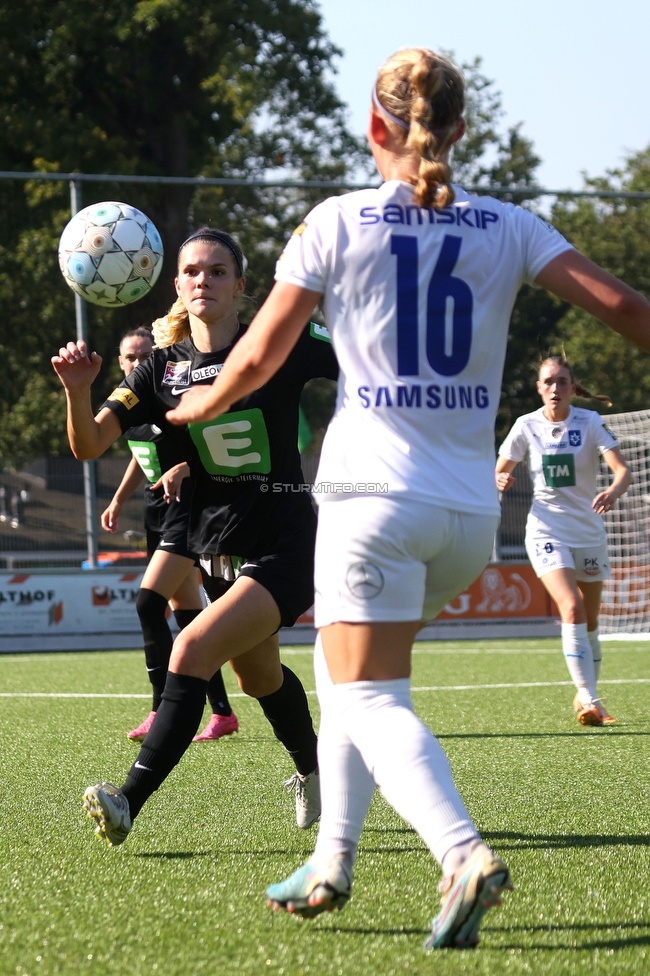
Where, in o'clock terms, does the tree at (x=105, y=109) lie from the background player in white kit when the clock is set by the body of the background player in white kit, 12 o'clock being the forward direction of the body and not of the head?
The tree is roughly at 5 o'clock from the background player in white kit.

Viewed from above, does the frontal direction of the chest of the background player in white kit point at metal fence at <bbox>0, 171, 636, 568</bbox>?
no

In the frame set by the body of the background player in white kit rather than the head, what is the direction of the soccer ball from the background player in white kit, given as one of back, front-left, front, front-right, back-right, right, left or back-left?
front-right

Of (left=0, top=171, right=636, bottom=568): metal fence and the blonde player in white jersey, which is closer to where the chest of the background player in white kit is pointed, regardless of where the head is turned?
the blonde player in white jersey

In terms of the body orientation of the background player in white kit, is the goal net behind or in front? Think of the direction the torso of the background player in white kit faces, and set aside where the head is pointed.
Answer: behind

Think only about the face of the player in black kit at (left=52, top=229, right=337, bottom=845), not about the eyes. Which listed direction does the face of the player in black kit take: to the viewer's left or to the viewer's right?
to the viewer's left

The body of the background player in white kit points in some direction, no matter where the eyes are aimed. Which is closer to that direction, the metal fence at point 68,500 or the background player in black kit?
the background player in black kit

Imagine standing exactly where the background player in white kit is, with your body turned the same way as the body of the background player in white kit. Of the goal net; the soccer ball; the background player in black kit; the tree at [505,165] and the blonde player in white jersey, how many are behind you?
2

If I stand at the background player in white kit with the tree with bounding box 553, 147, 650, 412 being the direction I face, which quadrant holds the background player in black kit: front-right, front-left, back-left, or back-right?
back-left

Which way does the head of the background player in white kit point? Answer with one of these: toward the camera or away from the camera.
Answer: toward the camera

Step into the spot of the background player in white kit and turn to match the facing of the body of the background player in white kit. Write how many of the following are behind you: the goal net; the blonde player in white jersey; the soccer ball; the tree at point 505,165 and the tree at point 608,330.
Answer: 3

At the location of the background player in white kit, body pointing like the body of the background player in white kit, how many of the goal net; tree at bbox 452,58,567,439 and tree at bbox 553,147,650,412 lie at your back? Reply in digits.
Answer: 3

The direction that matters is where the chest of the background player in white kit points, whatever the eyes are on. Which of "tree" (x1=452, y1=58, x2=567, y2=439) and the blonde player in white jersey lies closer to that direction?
the blonde player in white jersey

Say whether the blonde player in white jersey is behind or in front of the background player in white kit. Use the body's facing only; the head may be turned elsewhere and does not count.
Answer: in front

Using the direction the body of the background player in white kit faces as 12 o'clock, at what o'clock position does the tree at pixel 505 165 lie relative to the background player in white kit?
The tree is roughly at 6 o'clock from the background player in white kit.

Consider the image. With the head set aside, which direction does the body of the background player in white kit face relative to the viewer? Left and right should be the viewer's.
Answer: facing the viewer
